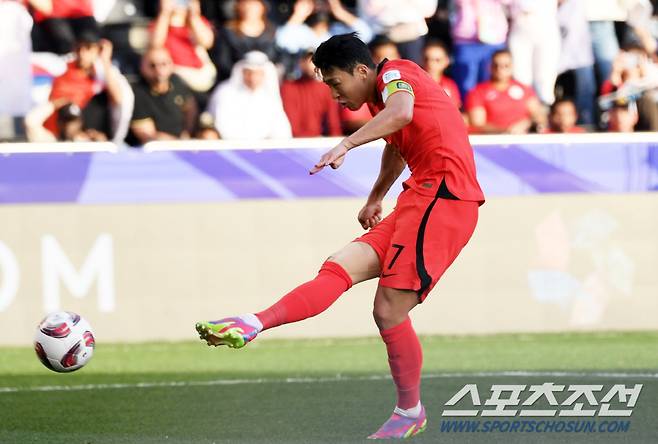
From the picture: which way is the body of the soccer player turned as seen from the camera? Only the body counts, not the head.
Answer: to the viewer's left

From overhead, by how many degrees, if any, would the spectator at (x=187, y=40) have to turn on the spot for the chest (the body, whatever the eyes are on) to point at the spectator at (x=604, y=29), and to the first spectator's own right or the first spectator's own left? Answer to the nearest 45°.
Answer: approximately 90° to the first spectator's own left

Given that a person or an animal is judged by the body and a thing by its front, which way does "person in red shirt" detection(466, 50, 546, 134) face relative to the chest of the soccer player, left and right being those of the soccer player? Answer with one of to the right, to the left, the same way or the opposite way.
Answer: to the left

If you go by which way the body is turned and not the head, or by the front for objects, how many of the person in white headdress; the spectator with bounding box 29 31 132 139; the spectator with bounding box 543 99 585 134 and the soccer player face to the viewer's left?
1

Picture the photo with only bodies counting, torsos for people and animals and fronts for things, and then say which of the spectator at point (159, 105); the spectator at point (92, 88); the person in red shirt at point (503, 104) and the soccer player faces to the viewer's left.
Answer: the soccer player

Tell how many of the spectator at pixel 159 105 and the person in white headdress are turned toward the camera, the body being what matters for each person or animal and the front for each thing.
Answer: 2

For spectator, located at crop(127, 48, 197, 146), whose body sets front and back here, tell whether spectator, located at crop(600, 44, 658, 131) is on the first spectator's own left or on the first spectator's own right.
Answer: on the first spectator's own left

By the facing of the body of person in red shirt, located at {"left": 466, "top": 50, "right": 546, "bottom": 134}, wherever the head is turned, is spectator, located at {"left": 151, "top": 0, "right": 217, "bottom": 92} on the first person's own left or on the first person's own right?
on the first person's own right

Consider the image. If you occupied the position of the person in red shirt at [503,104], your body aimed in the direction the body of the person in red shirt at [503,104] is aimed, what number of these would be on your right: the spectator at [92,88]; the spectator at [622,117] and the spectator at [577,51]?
1
